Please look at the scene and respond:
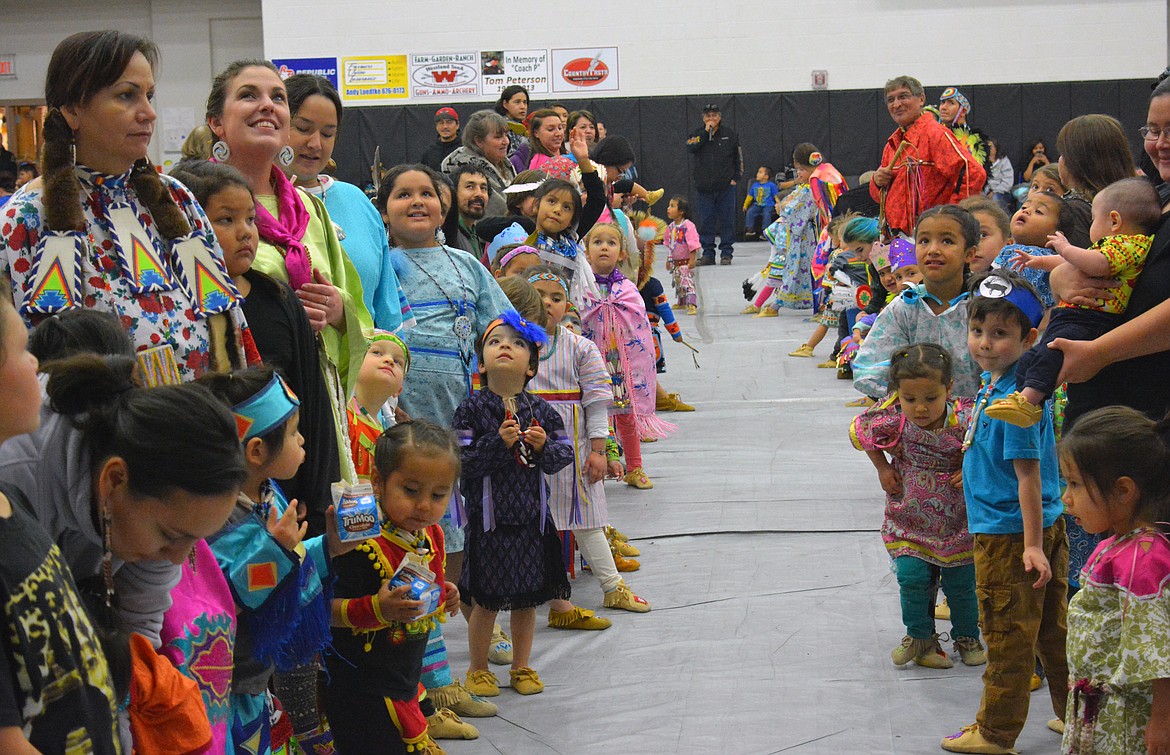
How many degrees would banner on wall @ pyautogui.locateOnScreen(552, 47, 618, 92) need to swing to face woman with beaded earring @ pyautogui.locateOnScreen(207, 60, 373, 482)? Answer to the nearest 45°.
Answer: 0° — it already faces them

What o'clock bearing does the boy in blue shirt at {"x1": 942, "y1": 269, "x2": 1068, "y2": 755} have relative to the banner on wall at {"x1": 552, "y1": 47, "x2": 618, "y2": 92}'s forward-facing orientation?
The boy in blue shirt is roughly at 12 o'clock from the banner on wall.

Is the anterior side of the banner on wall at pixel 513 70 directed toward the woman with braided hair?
yes

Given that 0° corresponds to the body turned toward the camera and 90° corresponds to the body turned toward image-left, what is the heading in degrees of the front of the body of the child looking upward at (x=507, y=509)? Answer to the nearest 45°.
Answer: approximately 0°

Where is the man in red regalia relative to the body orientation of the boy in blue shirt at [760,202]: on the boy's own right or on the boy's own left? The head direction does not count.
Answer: on the boy's own left

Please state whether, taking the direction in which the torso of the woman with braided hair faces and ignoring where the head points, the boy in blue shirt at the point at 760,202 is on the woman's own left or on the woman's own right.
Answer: on the woman's own left

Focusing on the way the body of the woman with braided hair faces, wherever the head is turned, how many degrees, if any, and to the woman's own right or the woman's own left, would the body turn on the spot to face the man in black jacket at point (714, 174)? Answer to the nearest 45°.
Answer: approximately 90° to the woman's own left

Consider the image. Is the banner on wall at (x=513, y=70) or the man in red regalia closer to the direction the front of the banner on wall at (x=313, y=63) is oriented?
the man in red regalia
